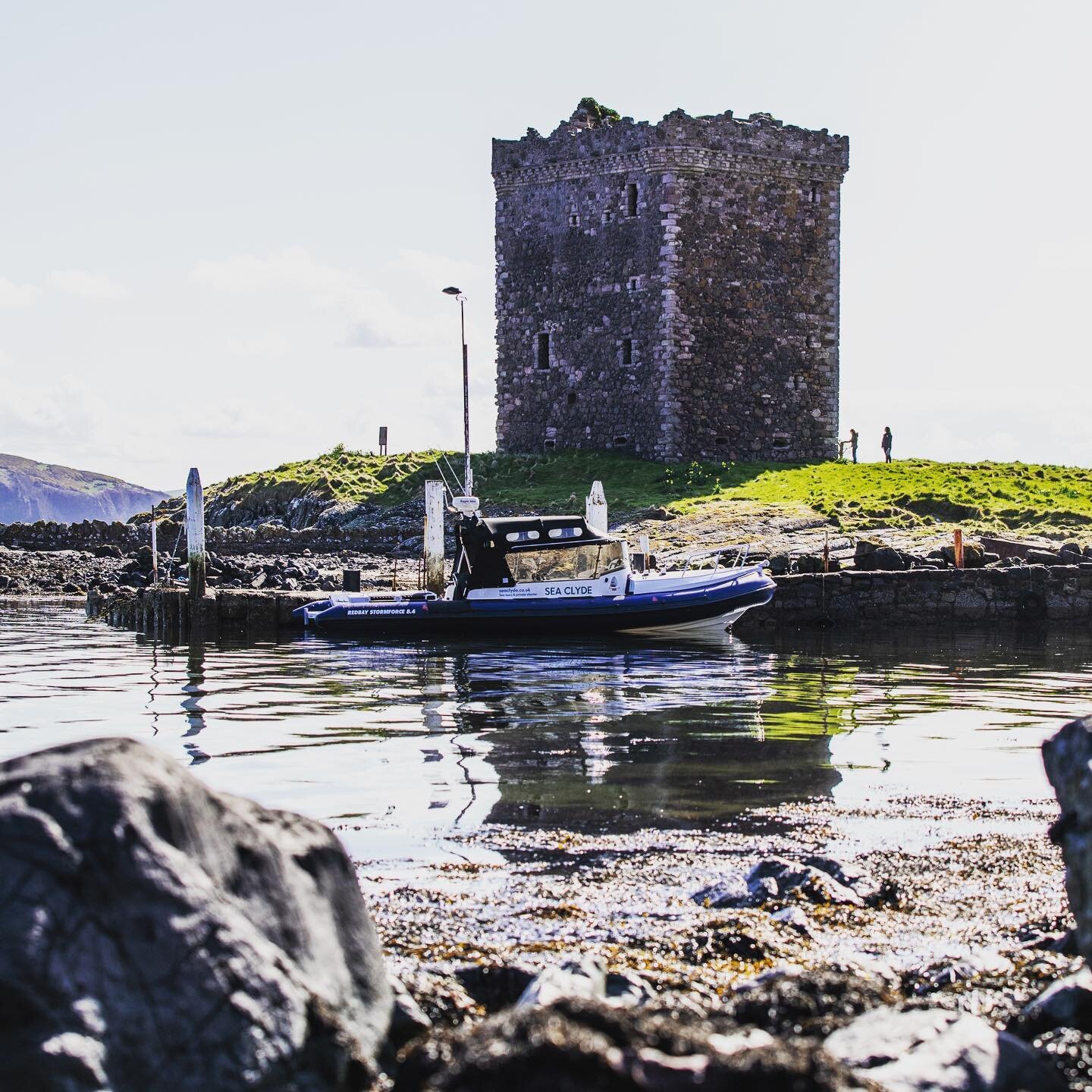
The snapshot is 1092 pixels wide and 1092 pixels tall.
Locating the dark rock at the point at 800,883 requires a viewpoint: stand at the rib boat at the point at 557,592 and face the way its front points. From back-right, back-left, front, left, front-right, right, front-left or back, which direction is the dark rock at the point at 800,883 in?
right

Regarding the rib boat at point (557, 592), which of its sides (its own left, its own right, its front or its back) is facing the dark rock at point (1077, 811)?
right

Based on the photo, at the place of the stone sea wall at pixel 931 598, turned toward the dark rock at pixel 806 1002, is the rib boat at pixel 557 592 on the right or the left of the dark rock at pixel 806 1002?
right

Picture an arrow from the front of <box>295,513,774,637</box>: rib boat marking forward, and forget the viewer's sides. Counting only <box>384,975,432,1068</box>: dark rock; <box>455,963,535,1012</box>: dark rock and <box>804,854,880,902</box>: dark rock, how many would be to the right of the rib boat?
3

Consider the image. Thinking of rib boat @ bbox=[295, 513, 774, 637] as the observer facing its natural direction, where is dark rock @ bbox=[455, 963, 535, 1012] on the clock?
The dark rock is roughly at 3 o'clock from the rib boat.

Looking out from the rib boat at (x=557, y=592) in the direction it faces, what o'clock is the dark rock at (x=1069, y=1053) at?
The dark rock is roughly at 3 o'clock from the rib boat.

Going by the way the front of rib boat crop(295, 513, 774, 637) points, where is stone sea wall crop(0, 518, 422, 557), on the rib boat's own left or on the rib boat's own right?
on the rib boat's own left

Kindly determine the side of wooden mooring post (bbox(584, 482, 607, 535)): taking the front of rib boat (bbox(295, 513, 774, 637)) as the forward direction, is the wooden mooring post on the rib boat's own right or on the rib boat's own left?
on the rib boat's own left

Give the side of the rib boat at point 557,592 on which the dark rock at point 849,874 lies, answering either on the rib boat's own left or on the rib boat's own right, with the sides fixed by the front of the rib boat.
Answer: on the rib boat's own right

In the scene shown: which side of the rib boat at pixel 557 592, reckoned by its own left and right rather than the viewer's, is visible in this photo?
right

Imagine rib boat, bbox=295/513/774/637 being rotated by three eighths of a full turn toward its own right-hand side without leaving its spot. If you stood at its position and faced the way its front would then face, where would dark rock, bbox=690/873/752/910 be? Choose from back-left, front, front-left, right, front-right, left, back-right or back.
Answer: front-left

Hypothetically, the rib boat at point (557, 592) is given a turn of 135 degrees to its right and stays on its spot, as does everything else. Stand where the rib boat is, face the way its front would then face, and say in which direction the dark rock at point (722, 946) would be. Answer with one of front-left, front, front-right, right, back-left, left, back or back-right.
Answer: front-left

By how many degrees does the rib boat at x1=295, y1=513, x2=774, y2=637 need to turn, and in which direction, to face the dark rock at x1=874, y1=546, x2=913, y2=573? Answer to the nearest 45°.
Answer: approximately 45° to its left

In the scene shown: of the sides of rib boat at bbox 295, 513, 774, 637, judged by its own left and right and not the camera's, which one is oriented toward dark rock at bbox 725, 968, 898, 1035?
right
